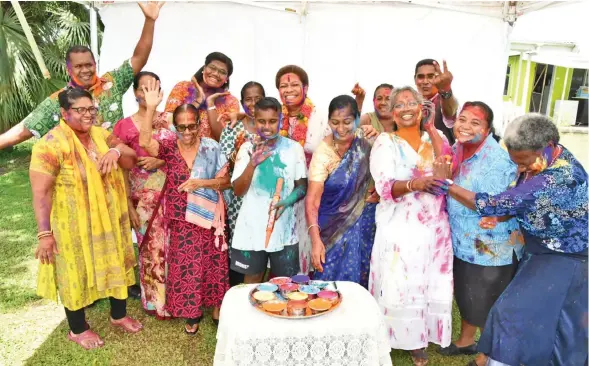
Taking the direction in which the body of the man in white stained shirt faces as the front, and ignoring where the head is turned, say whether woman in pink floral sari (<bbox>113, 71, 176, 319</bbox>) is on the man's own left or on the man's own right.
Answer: on the man's own right

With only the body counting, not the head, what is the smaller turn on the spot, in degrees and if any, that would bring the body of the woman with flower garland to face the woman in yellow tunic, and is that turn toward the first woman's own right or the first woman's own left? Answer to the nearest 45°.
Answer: approximately 45° to the first woman's own right

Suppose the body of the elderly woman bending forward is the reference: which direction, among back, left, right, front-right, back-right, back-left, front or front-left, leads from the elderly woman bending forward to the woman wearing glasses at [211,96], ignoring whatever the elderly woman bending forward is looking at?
front

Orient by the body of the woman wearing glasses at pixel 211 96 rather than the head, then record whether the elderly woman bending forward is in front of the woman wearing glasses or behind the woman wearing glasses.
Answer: in front

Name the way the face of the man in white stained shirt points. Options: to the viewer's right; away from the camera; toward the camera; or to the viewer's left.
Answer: toward the camera

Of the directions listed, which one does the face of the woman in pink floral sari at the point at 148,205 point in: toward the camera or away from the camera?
toward the camera

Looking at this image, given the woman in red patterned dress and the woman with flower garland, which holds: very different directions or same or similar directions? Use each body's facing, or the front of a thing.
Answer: same or similar directions

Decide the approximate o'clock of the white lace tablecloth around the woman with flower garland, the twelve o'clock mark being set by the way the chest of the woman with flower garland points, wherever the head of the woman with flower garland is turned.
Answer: The white lace tablecloth is roughly at 12 o'clock from the woman with flower garland.

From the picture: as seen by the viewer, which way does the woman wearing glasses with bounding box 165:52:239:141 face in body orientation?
toward the camera

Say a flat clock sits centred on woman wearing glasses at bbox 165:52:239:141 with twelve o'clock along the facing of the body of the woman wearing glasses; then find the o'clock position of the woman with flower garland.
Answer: The woman with flower garland is roughly at 10 o'clock from the woman wearing glasses.

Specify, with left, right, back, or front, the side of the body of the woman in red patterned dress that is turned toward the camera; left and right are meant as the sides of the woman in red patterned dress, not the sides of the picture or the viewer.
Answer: front

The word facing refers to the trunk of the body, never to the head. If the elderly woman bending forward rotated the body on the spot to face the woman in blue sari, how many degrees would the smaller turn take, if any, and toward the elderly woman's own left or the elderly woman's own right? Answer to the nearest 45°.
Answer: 0° — they already face them

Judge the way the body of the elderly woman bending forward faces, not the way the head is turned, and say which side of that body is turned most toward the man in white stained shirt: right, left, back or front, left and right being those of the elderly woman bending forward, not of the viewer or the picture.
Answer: front

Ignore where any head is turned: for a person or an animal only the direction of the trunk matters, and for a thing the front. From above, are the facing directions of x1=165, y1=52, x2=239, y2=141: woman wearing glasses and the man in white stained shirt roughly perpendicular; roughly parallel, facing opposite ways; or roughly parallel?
roughly parallel

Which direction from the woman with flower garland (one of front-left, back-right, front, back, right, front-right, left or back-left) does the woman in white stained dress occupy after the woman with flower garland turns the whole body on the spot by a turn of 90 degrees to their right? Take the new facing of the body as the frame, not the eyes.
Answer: back-left

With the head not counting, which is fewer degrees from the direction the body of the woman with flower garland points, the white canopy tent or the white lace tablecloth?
the white lace tablecloth

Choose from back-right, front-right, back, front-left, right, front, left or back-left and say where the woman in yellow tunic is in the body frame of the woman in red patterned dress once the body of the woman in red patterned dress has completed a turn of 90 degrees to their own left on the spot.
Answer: back

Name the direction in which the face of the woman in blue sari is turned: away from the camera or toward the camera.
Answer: toward the camera

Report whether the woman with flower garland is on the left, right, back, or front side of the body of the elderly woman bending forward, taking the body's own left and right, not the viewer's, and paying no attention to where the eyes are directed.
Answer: front

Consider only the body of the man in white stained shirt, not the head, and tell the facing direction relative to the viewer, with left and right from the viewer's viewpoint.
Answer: facing the viewer
